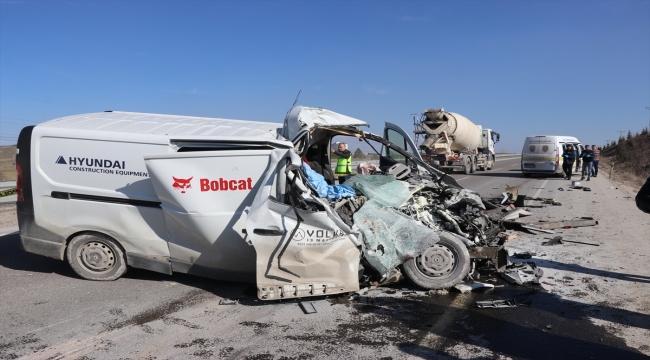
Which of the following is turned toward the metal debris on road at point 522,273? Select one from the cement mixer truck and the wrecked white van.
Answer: the wrecked white van

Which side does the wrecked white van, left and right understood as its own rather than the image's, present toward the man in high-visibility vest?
left

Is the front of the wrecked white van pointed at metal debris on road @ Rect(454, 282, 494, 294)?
yes

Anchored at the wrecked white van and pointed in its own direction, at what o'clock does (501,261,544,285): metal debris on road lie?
The metal debris on road is roughly at 12 o'clock from the wrecked white van.

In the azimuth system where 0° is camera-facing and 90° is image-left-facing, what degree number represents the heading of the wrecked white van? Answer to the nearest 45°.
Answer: approximately 270°

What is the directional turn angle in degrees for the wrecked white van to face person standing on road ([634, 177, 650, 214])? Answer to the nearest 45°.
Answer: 0° — it already faces them

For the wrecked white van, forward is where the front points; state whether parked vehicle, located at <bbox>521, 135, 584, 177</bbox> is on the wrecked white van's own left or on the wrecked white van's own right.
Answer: on the wrecked white van's own left

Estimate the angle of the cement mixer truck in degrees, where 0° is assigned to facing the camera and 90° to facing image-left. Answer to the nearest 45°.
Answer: approximately 225°
